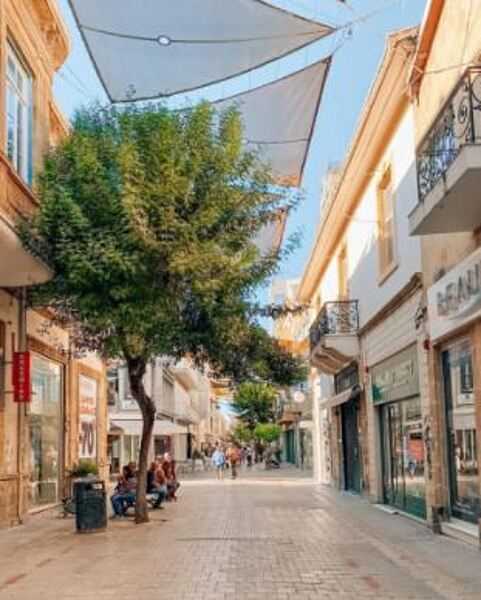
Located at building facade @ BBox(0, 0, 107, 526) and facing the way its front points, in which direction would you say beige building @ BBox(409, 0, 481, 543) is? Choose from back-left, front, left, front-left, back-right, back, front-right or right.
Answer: front-right

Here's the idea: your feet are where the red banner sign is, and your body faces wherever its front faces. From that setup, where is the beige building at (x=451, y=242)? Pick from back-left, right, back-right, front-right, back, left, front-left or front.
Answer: front-left

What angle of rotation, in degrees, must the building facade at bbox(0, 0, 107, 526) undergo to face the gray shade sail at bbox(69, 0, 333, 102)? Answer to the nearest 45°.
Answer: approximately 45° to its right

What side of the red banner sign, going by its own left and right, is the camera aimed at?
front

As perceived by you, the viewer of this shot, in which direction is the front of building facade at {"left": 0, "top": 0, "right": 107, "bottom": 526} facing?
facing to the right of the viewer

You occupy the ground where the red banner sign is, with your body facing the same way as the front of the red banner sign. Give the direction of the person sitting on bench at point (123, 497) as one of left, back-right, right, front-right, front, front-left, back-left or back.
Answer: back-left
